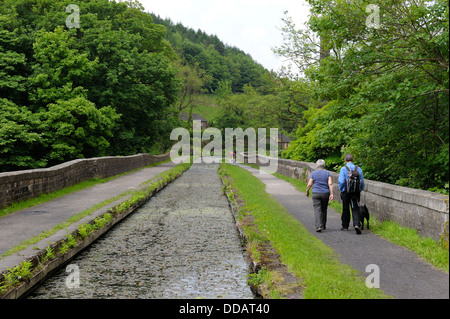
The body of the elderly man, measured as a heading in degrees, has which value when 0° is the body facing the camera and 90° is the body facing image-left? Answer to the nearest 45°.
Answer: approximately 180°

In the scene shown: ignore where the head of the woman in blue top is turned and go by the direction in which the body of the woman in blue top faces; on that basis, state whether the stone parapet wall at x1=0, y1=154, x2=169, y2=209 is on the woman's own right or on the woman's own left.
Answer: on the woman's own left

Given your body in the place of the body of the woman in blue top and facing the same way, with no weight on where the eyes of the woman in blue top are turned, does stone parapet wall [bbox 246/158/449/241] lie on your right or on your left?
on your right

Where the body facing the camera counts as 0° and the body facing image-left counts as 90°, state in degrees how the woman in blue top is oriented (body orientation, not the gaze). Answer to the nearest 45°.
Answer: approximately 180°
